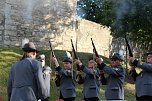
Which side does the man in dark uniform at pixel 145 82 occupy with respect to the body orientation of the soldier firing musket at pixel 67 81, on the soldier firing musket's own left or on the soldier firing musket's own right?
on the soldier firing musket's own left

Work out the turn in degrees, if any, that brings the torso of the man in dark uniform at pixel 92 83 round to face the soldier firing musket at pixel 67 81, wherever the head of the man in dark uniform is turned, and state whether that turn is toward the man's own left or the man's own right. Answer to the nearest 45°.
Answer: approximately 45° to the man's own right

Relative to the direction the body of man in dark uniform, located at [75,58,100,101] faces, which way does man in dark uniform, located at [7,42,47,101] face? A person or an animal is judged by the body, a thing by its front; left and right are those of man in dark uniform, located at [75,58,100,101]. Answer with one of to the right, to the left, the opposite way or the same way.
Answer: the opposite way

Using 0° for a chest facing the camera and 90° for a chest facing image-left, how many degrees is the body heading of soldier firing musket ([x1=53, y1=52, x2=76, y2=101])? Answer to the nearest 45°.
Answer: approximately 45°

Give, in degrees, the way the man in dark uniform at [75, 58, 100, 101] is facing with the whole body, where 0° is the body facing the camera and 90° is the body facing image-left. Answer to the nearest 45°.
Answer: approximately 45°

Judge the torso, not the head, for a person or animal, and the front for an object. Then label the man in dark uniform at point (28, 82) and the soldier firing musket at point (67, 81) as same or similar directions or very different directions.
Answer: very different directions

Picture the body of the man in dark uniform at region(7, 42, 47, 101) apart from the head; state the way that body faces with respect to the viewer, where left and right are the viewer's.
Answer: facing away from the viewer and to the right of the viewer
